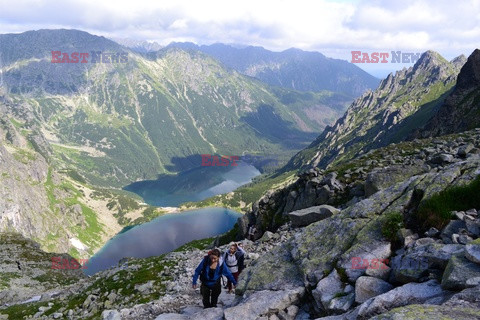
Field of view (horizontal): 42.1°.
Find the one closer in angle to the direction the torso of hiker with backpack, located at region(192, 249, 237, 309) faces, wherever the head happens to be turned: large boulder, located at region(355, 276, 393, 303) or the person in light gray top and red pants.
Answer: the large boulder

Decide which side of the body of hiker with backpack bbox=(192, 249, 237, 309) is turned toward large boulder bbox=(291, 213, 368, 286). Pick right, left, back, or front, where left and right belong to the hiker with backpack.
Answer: left

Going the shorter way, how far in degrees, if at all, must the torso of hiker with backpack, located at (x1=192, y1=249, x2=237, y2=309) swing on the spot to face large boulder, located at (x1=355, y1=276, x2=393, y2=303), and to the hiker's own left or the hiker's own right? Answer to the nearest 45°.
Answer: approximately 45° to the hiker's own left

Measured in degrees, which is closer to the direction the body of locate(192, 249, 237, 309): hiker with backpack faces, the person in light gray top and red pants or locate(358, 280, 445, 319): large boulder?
the large boulder

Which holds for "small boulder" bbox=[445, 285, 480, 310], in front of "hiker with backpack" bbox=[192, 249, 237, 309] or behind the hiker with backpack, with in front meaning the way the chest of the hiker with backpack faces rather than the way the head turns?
in front

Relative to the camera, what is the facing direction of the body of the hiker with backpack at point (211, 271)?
toward the camera

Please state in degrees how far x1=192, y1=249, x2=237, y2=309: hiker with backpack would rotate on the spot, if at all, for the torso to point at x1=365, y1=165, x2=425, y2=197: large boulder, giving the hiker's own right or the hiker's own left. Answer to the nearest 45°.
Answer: approximately 135° to the hiker's own left

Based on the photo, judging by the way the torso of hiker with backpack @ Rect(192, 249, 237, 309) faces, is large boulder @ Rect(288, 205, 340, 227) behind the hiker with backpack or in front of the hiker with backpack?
behind

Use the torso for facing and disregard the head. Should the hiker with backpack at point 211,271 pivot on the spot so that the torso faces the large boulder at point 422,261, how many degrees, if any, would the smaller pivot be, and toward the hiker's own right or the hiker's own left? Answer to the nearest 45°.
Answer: approximately 45° to the hiker's own left
